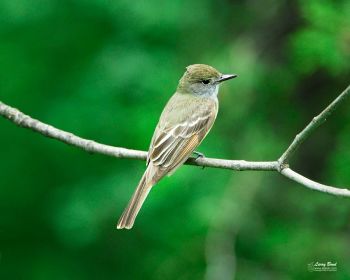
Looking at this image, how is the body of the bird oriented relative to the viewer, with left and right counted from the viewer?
facing away from the viewer and to the right of the viewer
